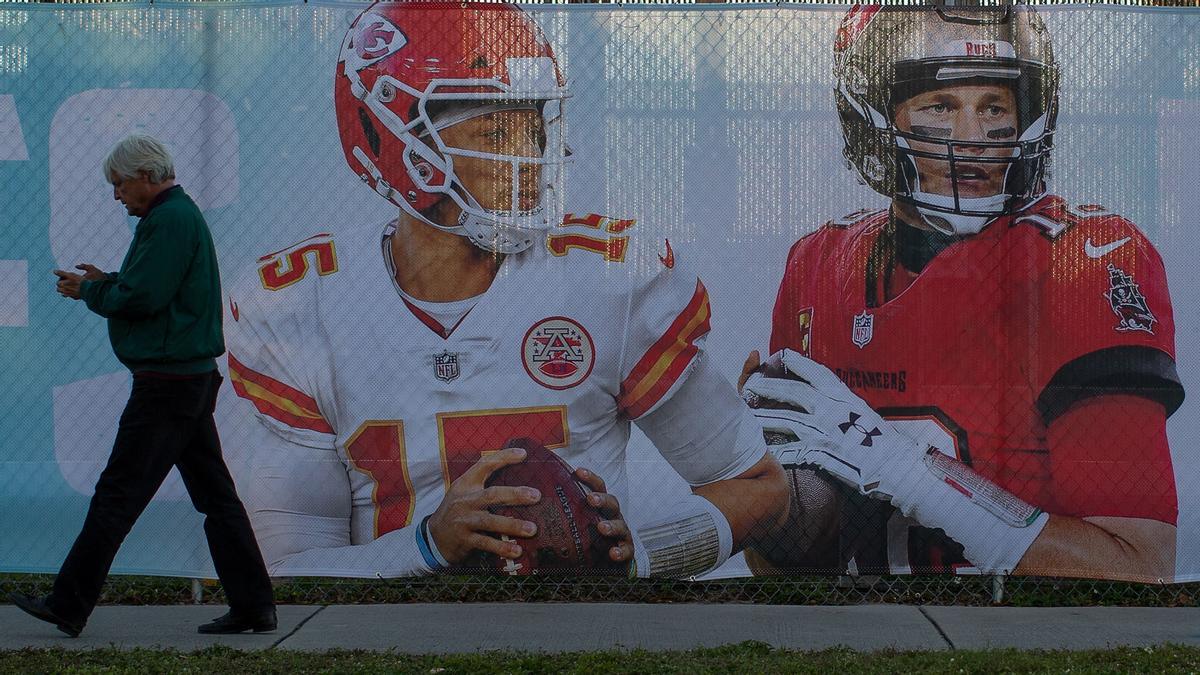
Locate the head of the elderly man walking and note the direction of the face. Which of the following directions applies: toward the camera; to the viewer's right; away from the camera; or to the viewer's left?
to the viewer's left

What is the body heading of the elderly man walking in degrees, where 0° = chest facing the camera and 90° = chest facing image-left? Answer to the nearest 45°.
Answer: approximately 90°
